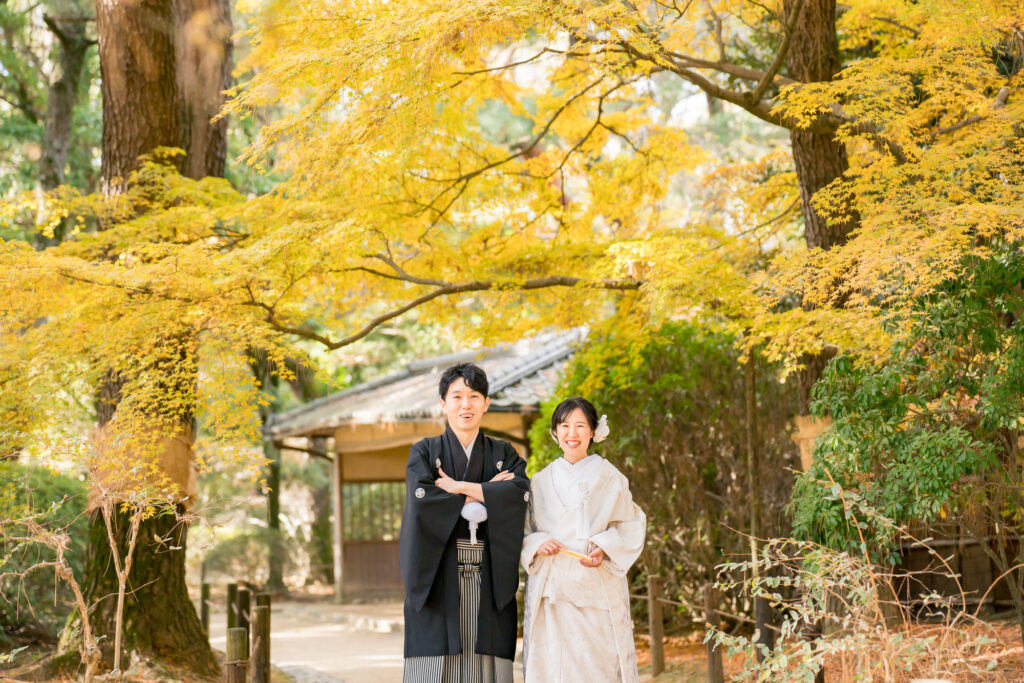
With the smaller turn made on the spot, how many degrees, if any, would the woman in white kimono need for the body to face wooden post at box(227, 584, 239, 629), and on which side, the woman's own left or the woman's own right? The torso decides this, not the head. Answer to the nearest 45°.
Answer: approximately 135° to the woman's own right

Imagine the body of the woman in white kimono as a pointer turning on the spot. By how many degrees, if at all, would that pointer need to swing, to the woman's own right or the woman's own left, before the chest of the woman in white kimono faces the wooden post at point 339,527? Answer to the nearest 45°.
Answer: approximately 180°

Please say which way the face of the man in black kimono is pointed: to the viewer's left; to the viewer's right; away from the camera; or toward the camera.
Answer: toward the camera

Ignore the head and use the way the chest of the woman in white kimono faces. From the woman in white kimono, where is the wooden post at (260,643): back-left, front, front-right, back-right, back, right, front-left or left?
back-right

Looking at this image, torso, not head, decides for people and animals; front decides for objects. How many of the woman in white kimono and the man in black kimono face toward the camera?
2

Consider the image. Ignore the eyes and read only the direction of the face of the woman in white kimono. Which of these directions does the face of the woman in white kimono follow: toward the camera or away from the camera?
toward the camera

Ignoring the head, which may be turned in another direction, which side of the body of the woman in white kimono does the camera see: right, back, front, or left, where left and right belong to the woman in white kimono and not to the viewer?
front

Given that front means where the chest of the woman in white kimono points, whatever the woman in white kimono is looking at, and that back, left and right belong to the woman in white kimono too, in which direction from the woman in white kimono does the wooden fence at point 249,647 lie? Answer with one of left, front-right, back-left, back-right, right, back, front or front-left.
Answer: back-right

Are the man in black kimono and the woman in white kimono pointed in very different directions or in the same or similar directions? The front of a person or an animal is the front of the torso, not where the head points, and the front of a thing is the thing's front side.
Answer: same or similar directions

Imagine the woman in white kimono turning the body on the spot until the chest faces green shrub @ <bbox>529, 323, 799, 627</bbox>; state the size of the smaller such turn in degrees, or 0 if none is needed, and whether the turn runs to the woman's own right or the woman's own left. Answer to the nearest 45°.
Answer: approximately 180°

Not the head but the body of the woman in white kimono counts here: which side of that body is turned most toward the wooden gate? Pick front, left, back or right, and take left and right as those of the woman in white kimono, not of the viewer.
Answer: back

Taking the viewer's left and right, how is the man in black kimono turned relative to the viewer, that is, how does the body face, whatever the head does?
facing the viewer
